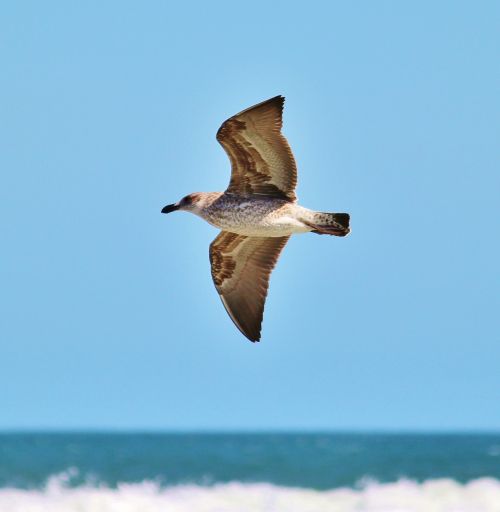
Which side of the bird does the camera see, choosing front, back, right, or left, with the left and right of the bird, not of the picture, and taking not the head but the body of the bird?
left
